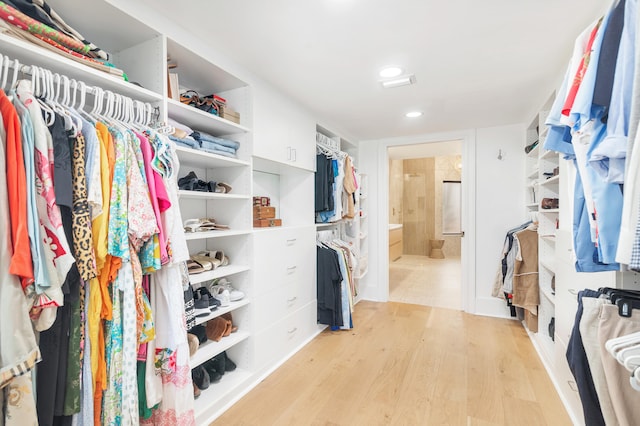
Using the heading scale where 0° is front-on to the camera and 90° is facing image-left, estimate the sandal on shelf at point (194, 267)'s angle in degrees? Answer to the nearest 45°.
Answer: approximately 315°

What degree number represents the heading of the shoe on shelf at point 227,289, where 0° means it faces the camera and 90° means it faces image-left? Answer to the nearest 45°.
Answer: approximately 315°

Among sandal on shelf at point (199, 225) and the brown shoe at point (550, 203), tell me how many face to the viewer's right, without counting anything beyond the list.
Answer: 1

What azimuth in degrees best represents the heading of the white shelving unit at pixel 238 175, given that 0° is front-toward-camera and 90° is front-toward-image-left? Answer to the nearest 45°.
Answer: approximately 315°

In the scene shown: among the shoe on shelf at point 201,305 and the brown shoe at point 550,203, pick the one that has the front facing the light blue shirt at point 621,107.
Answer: the shoe on shelf

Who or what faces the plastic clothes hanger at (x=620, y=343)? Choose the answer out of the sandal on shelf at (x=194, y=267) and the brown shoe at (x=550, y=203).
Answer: the sandal on shelf

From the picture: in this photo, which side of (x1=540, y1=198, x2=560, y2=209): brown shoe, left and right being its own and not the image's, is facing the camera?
left
